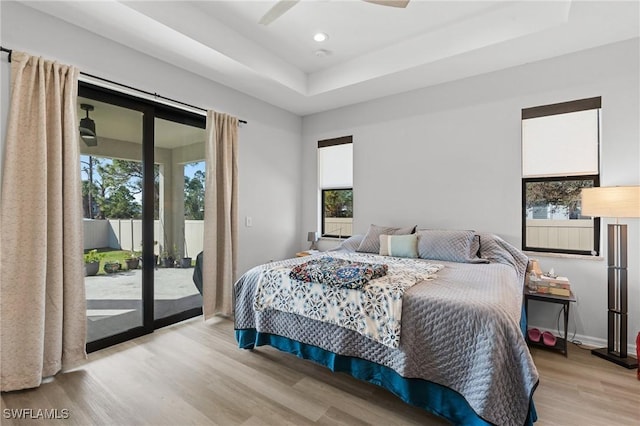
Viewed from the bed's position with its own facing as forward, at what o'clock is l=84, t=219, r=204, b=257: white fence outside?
The white fence outside is roughly at 2 o'clock from the bed.

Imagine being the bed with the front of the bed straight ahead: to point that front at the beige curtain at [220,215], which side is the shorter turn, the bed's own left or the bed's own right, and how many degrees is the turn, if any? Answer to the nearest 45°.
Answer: approximately 90° to the bed's own right

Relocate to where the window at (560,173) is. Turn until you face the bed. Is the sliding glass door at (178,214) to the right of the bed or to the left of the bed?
right

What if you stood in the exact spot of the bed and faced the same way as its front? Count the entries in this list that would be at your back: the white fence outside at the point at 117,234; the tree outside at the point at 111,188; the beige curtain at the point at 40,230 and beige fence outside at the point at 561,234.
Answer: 1

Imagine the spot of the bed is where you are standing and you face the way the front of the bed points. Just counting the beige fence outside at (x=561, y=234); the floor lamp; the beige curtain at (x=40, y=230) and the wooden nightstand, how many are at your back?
3

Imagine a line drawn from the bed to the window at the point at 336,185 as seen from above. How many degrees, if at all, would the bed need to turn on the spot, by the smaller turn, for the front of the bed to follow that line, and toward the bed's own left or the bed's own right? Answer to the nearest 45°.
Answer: approximately 135° to the bed's own right

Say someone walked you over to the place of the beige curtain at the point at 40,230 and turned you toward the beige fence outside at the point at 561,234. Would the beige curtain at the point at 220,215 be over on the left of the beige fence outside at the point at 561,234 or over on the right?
left

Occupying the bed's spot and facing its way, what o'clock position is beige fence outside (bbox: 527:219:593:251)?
The beige fence outside is roughly at 6 o'clock from the bed.

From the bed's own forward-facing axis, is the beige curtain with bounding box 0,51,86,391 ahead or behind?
ahead

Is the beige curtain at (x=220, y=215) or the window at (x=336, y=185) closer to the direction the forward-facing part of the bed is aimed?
the beige curtain

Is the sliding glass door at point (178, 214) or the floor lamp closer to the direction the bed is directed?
the sliding glass door
